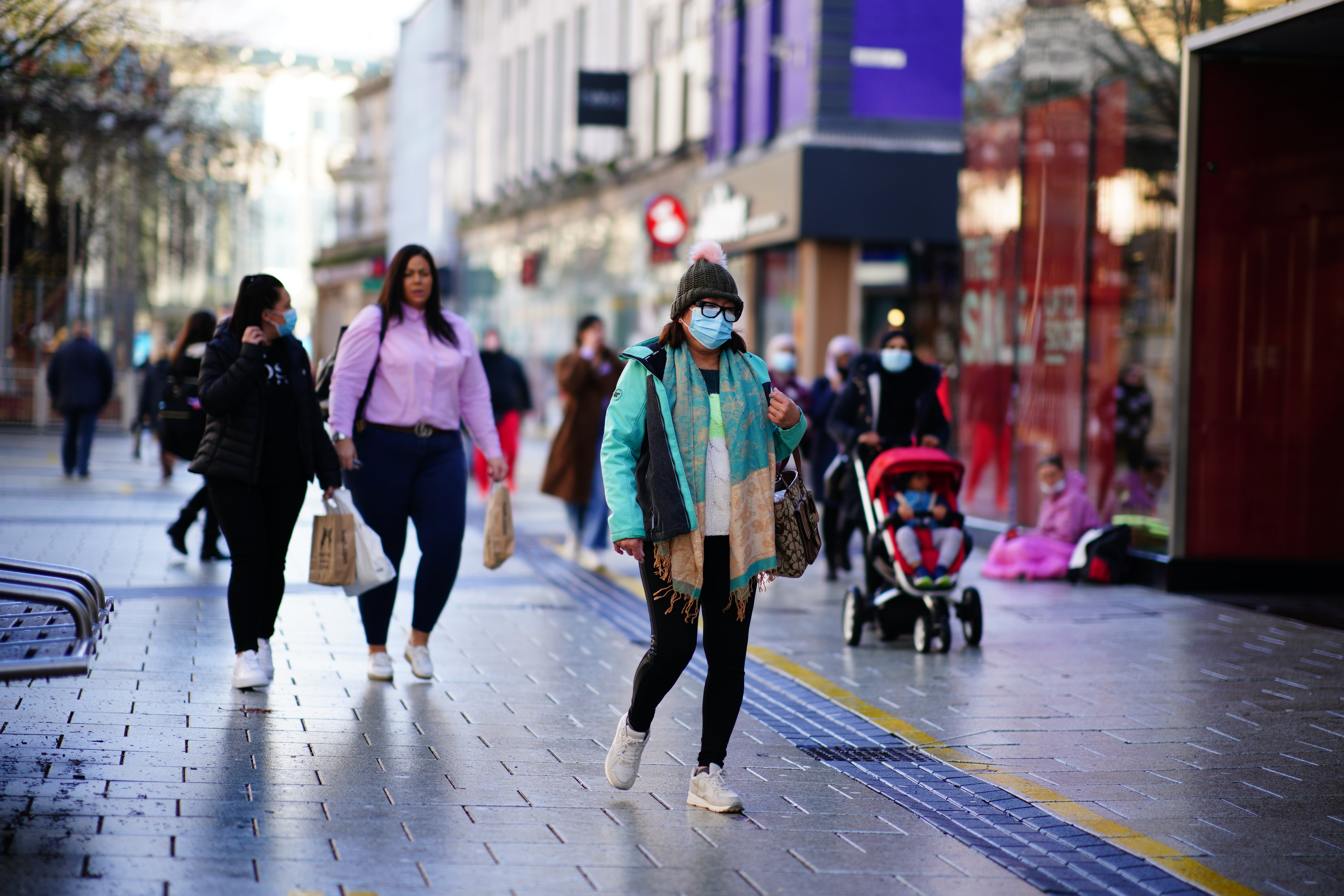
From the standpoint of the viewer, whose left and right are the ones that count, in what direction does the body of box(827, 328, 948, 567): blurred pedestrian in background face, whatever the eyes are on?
facing the viewer

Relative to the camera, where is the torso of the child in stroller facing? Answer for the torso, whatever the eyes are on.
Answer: toward the camera

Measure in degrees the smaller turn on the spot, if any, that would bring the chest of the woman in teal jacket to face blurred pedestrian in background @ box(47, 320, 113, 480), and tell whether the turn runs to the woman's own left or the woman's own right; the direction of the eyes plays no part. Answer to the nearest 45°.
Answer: approximately 180°

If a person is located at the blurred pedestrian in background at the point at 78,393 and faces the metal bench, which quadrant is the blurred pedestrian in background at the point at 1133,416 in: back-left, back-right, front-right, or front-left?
front-left

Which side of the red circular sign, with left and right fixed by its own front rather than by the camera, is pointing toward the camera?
front

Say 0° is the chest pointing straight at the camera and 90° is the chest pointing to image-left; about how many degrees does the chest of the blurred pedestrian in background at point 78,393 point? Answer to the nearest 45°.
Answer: approximately 180°

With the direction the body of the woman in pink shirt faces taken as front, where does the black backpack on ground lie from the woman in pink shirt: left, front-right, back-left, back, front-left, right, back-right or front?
back-left

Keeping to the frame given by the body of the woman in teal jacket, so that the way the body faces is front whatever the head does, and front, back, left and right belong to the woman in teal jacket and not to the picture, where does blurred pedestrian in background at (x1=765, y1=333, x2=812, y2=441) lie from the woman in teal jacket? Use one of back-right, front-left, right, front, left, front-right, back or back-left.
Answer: back-left

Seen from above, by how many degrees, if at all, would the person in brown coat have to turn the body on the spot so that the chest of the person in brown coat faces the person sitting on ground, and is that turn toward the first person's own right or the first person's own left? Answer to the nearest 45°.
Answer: approximately 45° to the first person's own left

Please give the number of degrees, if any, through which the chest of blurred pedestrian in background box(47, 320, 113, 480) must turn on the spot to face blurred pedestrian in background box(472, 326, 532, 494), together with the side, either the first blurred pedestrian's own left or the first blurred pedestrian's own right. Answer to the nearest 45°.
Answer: approximately 135° to the first blurred pedestrian's own right

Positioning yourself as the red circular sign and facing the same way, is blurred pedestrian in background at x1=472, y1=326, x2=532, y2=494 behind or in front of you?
in front

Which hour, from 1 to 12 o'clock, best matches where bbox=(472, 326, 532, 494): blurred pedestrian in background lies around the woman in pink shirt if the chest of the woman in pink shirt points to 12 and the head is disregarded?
The blurred pedestrian in background is roughly at 6 o'clock from the woman in pink shirt.

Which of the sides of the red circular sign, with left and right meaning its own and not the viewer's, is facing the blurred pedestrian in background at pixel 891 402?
front

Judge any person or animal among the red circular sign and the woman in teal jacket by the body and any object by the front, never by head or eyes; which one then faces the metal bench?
the red circular sign

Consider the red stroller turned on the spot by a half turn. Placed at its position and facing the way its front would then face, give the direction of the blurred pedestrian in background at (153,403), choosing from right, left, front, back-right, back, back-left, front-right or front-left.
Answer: front-left

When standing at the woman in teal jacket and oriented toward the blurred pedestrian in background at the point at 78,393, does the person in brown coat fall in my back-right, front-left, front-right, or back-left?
front-right

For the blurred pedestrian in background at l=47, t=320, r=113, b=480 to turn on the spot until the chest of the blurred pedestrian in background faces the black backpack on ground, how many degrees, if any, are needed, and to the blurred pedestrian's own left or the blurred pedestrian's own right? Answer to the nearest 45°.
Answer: approximately 135° to the blurred pedestrian's own right
